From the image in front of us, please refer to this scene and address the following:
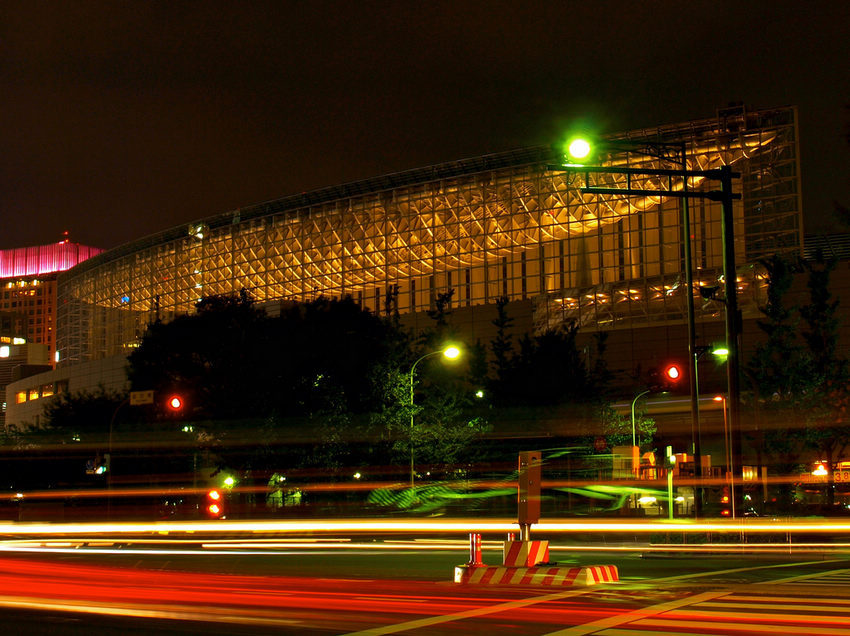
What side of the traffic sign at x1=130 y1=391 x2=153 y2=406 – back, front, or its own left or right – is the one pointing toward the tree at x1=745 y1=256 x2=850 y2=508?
left

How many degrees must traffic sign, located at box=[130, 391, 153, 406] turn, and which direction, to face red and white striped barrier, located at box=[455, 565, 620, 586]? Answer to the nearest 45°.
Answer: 0° — it already faces it

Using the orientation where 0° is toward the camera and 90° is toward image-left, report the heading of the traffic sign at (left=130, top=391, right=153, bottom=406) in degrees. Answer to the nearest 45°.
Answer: approximately 0°

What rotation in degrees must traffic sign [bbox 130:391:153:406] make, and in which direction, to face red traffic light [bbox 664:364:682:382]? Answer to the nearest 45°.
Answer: approximately 45° to its left

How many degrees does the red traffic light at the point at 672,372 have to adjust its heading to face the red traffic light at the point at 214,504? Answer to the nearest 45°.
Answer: approximately 135° to its right

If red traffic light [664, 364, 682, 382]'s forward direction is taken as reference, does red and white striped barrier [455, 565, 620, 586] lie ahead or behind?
ahead
